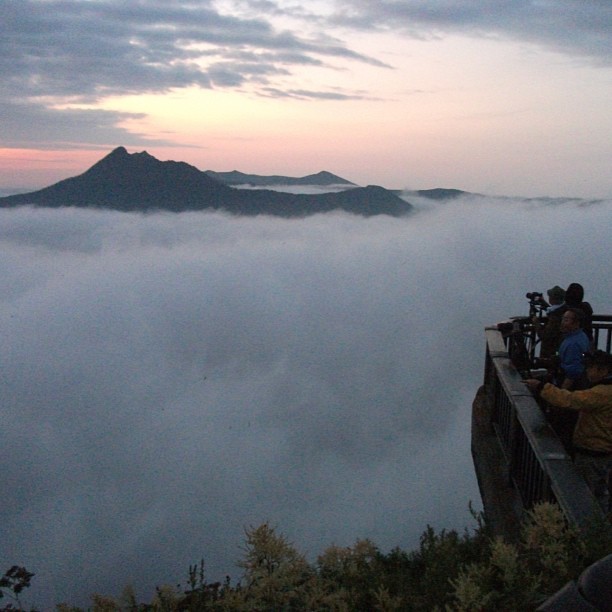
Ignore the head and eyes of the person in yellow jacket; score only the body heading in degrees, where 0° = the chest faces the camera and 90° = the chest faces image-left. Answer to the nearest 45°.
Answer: approximately 90°
